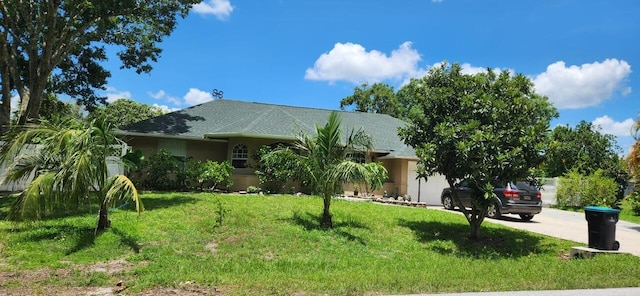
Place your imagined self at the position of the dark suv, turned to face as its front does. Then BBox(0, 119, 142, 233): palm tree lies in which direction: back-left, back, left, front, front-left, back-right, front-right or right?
left

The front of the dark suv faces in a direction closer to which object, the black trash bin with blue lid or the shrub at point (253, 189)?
the shrub

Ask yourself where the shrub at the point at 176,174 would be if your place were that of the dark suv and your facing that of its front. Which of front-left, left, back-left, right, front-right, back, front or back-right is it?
front-left

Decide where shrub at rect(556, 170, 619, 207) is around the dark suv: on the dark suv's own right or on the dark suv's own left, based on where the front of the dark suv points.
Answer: on the dark suv's own right

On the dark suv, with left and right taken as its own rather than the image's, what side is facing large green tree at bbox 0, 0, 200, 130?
left

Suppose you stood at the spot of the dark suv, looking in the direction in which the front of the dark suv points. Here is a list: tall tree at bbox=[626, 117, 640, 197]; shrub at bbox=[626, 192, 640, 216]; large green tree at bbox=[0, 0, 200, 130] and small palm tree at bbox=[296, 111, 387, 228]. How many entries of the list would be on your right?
2

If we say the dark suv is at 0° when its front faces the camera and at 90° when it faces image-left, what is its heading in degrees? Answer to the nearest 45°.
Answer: approximately 135°

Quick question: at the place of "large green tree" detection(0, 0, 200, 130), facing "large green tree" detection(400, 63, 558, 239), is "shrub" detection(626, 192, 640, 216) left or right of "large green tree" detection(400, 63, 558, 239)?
left

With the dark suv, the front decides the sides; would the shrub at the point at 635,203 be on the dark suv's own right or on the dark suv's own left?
on the dark suv's own right

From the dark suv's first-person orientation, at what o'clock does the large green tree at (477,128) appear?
The large green tree is roughly at 8 o'clock from the dark suv.
